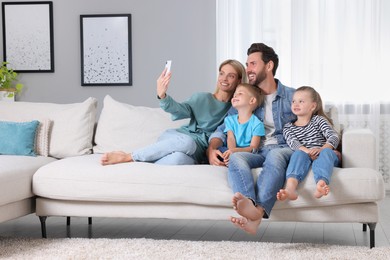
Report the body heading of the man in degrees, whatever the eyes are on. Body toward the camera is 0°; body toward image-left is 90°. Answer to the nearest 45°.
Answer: approximately 45°

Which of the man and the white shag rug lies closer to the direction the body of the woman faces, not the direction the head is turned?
the white shag rug

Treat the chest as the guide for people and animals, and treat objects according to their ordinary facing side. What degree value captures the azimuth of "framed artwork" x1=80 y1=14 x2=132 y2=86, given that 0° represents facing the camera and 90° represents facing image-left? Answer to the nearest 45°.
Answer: approximately 0°

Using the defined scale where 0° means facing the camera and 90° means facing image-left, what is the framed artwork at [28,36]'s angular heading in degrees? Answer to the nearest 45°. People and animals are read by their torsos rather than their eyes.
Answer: approximately 0°

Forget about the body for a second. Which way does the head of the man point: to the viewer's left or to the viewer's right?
to the viewer's left

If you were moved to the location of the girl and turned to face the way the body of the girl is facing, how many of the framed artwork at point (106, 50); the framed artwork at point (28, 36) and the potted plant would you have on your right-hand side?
3

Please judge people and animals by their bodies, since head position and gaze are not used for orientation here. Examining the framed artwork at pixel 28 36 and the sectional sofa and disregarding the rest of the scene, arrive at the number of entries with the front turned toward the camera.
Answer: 2

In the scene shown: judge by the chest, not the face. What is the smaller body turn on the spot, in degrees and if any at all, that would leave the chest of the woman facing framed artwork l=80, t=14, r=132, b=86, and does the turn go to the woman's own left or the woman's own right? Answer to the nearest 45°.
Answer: approximately 135° to the woman's own right

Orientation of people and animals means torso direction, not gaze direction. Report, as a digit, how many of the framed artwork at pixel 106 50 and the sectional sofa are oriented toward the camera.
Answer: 2
